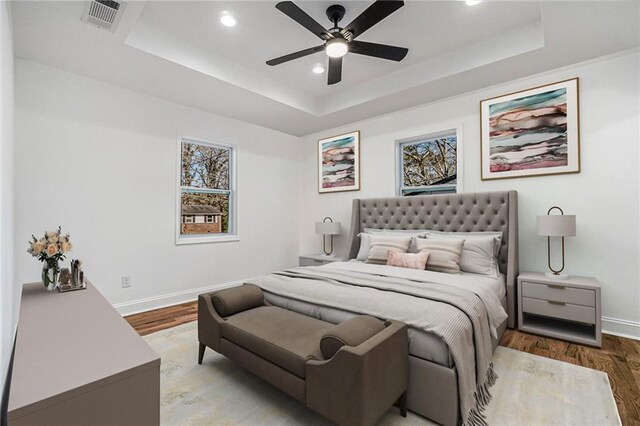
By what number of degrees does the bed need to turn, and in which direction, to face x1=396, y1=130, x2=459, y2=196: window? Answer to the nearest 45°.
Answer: approximately 135° to its right

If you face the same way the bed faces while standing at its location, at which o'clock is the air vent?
The air vent is roughly at 1 o'clock from the bed.

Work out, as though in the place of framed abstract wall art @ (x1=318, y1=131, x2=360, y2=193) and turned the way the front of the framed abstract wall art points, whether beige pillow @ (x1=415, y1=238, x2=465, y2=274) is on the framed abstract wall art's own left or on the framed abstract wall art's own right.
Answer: on the framed abstract wall art's own left

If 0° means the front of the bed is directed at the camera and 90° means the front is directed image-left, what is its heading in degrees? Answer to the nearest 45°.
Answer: approximately 45°

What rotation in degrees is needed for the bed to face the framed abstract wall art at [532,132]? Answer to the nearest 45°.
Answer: approximately 180°
